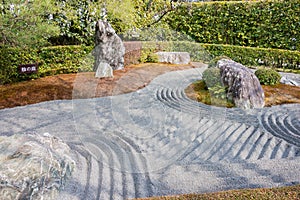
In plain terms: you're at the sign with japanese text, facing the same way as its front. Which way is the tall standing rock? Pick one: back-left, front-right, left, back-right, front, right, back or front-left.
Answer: left

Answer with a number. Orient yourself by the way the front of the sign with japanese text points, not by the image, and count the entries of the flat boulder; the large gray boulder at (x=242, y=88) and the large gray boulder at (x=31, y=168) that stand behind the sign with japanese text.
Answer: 0

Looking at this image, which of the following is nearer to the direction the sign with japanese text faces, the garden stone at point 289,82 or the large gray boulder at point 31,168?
the large gray boulder

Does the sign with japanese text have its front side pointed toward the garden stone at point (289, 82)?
no

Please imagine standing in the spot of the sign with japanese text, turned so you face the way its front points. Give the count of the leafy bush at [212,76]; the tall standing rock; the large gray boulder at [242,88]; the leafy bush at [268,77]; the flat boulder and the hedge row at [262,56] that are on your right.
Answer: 0

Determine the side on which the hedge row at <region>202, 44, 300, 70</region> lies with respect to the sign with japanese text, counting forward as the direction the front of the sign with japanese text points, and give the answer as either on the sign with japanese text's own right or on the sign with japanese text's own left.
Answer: on the sign with japanese text's own left

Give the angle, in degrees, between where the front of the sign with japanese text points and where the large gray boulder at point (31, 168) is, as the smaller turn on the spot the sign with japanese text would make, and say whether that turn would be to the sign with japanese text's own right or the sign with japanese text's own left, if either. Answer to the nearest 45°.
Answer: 0° — it already faces it

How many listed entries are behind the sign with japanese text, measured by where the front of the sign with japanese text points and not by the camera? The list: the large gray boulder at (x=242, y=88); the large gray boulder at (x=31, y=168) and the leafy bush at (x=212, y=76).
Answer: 0

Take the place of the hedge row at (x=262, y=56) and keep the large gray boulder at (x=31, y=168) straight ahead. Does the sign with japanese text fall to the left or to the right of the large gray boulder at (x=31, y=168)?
right

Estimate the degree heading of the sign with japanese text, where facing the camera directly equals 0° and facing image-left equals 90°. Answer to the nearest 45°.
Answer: approximately 0°

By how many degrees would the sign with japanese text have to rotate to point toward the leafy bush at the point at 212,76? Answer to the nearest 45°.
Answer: approximately 45° to its left

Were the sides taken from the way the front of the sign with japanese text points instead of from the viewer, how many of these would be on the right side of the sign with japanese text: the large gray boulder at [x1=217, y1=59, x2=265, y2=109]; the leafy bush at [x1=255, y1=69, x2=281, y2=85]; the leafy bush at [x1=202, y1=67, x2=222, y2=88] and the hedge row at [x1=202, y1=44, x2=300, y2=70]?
0

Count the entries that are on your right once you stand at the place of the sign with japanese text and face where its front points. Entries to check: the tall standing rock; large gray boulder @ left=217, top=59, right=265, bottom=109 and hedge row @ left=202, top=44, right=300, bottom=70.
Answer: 0

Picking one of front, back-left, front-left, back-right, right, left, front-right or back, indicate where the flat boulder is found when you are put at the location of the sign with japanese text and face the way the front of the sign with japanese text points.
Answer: front-left

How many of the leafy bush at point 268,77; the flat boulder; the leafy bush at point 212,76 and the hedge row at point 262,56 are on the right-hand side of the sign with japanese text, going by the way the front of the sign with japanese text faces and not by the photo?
0

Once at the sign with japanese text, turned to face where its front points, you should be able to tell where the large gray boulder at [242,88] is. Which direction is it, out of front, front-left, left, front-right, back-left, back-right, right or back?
front-left

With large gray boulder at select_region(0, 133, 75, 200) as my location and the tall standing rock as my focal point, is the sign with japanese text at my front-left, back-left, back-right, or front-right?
front-left

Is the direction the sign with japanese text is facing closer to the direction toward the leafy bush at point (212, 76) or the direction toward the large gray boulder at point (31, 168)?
the large gray boulder
